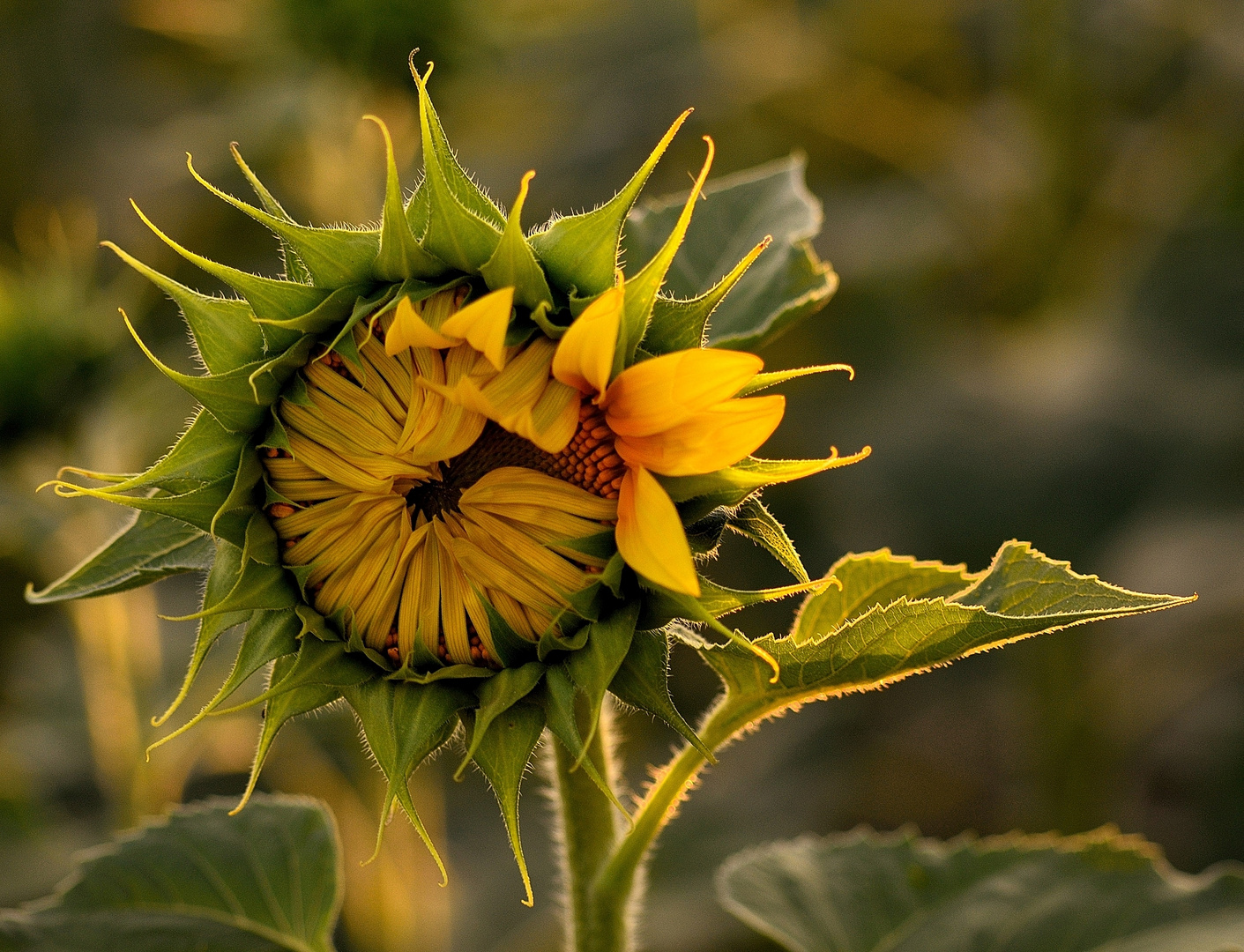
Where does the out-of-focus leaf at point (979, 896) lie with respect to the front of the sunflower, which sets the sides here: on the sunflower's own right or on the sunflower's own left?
on the sunflower's own left

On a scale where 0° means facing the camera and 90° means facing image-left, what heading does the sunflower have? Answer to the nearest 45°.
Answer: approximately 0°
